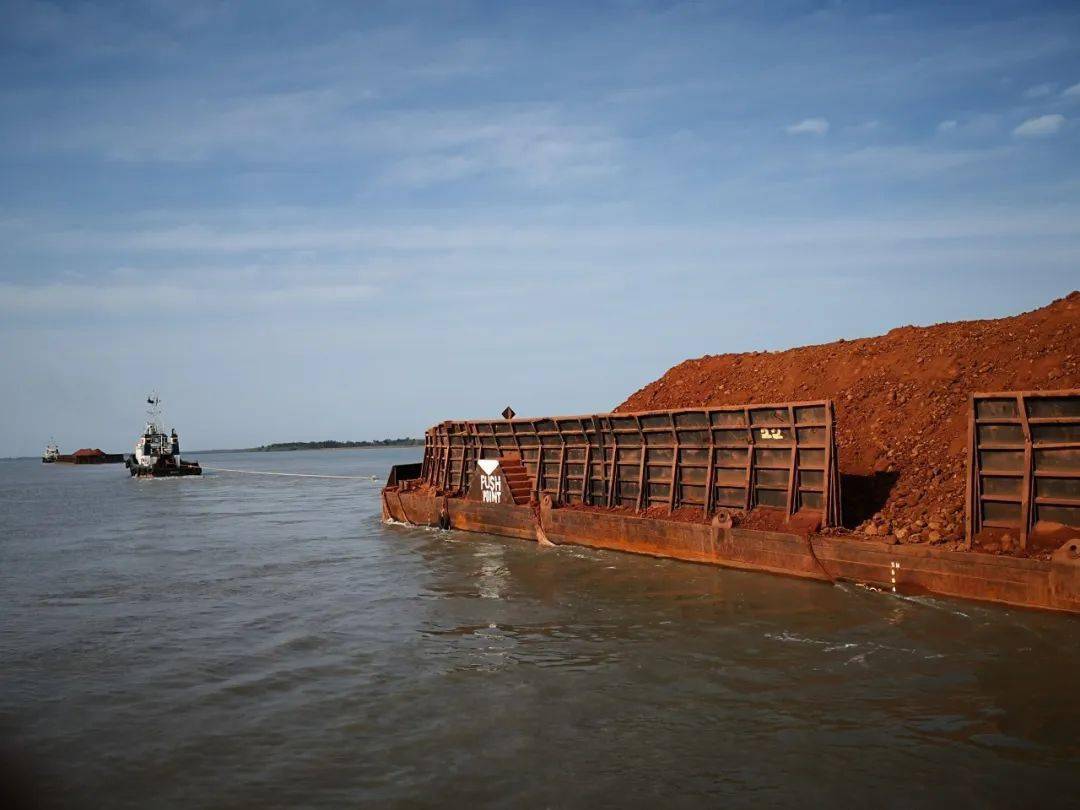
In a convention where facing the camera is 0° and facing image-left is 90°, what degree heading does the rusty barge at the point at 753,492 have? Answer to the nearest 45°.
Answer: approximately 135°
